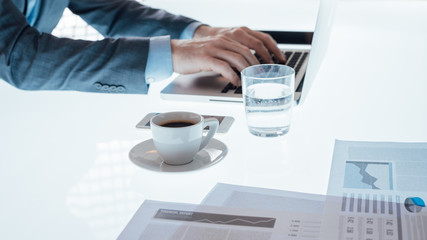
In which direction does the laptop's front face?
to the viewer's left
